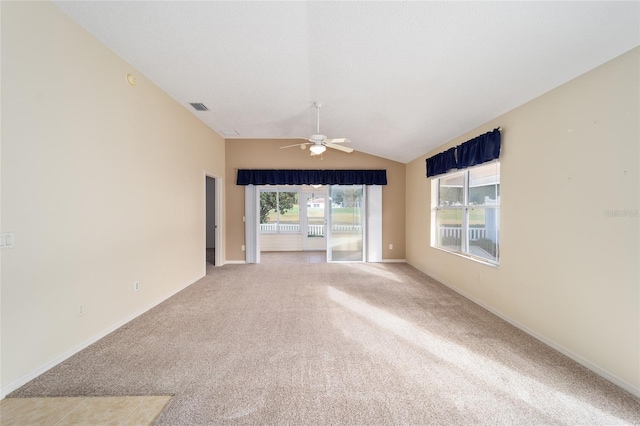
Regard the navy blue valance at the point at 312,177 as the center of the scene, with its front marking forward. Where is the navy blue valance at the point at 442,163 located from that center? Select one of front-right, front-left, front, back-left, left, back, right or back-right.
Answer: front-left

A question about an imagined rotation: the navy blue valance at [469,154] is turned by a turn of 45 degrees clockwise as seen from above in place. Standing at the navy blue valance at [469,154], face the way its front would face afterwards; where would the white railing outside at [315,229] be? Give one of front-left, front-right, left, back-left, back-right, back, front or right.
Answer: front-right

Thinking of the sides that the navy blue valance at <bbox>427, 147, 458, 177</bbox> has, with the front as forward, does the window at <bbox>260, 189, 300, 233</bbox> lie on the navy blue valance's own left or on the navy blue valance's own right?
on the navy blue valance's own right

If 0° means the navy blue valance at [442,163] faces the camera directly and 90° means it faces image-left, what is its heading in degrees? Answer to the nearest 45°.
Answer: approximately 45°

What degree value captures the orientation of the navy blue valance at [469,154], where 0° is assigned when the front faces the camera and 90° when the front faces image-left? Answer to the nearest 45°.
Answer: approximately 45°

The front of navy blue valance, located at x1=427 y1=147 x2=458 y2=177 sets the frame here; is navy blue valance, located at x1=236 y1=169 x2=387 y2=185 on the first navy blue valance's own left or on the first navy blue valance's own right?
on the first navy blue valance's own right

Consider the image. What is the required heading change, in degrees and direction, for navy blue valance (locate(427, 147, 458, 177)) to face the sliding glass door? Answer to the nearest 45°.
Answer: approximately 90° to its right

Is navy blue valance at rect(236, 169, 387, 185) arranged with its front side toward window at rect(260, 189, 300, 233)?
no

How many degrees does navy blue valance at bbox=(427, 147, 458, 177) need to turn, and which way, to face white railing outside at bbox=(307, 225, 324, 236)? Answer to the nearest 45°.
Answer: approximately 90° to its right

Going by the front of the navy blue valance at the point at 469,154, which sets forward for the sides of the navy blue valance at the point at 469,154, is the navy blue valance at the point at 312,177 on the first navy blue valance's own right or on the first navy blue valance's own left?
on the first navy blue valance's own right

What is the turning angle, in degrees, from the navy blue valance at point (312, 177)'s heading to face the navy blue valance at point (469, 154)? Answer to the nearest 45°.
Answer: approximately 45° to its left

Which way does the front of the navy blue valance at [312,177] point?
toward the camera

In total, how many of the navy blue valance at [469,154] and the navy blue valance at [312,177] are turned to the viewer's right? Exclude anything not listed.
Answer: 0

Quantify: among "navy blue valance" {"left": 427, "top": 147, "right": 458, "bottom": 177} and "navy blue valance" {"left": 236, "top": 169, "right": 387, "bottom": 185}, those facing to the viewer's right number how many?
0

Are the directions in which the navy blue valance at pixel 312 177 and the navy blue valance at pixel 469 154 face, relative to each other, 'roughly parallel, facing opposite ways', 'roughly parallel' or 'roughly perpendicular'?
roughly perpendicular

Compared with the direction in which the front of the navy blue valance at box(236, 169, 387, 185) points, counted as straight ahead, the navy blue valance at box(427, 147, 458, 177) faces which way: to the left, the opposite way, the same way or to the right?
to the right

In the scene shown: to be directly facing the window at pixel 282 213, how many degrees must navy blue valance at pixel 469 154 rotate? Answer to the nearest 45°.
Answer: approximately 90° to its right
